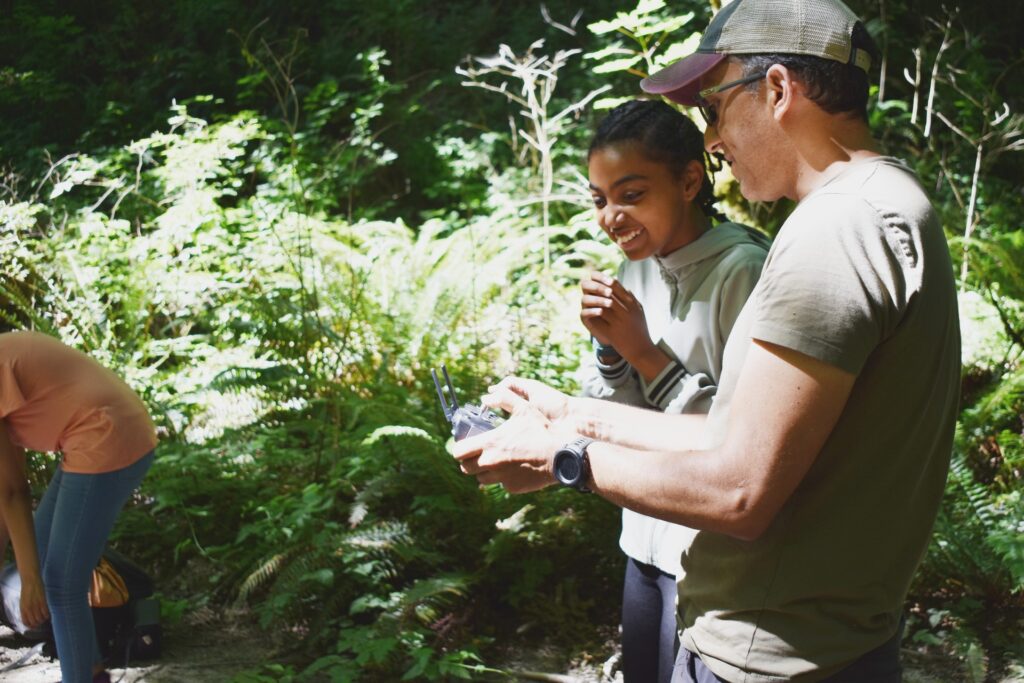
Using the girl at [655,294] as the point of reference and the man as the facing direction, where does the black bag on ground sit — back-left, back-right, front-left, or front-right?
back-right

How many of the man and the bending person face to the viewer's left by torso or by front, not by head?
2

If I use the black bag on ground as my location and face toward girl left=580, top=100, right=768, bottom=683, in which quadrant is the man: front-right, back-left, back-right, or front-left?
front-right

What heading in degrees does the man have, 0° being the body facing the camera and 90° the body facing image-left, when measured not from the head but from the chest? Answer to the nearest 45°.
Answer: approximately 90°

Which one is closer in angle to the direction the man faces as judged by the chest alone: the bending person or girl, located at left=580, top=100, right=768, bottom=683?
the bending person

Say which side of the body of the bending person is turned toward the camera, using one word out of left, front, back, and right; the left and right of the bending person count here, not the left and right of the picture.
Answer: left

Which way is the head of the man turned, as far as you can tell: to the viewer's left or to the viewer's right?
to the viewer's left

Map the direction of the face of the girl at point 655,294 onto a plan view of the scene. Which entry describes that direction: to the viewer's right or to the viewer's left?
to the viewer's left

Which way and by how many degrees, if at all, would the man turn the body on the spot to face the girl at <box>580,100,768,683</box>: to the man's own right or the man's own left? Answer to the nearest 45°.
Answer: approximately 90° to the man's own right

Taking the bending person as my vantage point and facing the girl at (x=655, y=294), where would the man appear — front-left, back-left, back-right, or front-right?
front-right
